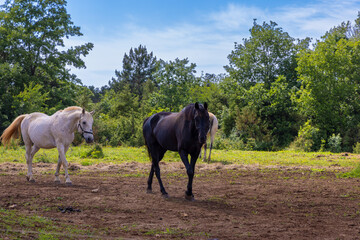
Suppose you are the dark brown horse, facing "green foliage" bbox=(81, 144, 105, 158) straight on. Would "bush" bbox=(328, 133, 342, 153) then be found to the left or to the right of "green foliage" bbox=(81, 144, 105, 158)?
right

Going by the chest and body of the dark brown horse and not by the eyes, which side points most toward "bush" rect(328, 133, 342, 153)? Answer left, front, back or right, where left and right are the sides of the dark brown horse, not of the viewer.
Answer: left

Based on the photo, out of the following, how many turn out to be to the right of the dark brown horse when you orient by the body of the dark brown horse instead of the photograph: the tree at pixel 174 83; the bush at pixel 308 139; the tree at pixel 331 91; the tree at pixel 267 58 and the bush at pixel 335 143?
0

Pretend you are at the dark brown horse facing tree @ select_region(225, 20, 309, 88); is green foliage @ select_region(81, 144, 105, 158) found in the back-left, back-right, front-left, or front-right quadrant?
front-left

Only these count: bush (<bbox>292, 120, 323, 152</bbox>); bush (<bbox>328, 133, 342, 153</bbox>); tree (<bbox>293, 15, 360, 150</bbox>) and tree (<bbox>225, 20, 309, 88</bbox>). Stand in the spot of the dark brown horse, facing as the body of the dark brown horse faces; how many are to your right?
0

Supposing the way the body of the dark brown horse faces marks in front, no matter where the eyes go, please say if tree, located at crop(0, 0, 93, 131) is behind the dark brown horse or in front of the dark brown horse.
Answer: behind

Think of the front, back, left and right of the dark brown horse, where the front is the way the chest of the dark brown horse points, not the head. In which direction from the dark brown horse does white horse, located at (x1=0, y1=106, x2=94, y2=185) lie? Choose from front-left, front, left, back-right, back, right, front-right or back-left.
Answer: back

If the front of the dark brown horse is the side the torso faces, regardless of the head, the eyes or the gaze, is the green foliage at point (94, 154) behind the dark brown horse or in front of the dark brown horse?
behind

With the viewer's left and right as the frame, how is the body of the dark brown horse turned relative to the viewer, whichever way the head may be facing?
facing the viewer and to the right of the viewer

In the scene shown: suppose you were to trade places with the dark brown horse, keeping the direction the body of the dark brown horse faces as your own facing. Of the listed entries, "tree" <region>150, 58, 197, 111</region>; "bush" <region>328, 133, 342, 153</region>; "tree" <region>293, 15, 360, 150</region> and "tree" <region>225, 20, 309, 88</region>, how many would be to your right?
0

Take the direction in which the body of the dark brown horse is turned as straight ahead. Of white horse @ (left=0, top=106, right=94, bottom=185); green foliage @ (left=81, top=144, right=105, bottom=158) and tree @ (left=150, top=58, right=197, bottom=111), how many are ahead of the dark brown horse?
0

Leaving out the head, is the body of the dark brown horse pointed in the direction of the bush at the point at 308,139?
no

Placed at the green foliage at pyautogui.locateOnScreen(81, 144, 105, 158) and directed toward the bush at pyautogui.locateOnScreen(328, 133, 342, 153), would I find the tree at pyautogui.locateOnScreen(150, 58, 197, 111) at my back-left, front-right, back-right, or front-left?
front-left

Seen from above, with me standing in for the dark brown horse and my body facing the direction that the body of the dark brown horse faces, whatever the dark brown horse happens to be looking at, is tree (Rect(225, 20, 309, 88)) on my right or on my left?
on my left
